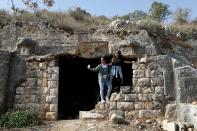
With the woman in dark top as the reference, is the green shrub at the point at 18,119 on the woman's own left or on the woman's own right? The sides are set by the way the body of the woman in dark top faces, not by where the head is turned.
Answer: on the woman's own right

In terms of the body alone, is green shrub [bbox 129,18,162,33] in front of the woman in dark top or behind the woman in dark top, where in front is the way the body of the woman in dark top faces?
behind

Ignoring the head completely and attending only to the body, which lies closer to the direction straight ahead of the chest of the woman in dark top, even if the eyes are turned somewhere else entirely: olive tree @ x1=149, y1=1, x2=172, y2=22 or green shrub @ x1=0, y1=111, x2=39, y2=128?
the green shrub

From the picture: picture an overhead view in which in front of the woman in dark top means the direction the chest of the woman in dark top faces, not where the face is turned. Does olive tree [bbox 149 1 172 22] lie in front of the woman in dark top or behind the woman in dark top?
behind

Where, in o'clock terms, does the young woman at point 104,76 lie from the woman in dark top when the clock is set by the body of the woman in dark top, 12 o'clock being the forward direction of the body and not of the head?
The young woman is roughly at 3 o'clock from the woman in dark top.

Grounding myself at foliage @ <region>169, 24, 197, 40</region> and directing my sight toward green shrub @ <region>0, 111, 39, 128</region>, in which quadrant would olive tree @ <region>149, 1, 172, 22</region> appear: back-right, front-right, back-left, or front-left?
back-right

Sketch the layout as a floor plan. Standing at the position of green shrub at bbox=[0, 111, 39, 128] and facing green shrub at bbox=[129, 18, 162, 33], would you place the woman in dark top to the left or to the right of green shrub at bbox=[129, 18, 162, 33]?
right

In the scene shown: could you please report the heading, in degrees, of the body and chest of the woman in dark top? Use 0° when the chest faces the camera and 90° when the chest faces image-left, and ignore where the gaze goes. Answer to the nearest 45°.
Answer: approximately 0°
